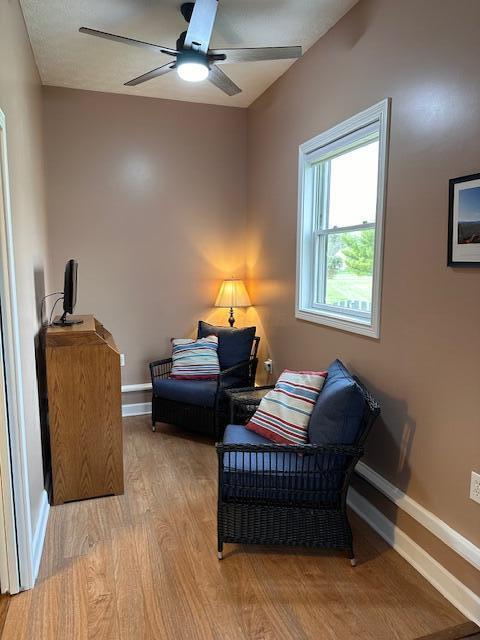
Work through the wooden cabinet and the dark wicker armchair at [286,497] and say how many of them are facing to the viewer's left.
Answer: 1

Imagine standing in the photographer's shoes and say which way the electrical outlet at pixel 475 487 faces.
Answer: facing the viewer and to the left of the viewer

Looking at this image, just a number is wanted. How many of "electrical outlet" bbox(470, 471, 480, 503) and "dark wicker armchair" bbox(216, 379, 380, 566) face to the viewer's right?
0

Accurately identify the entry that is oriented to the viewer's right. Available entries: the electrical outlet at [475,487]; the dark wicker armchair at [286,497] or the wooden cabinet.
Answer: the wooden cabinet

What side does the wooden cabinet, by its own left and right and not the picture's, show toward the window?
front

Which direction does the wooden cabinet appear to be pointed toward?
to the viewer's right

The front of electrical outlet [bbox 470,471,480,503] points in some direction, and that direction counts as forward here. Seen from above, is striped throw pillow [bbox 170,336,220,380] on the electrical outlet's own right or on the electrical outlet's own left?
on the electrical outlet's own right

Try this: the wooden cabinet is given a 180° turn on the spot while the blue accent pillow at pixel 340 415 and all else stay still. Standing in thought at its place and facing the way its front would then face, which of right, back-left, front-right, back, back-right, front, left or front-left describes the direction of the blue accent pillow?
back-left

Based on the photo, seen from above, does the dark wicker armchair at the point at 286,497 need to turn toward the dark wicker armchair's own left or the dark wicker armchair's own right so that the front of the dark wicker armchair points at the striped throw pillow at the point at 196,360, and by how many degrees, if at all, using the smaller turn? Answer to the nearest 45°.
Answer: approximately 45° to the dark wicker armchair's own right

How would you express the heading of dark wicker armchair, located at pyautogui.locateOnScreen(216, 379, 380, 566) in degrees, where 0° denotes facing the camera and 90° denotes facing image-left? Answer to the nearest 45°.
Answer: approximately 90°

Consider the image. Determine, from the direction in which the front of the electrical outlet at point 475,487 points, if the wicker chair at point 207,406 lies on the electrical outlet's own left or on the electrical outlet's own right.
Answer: on the electrical outlet's own right

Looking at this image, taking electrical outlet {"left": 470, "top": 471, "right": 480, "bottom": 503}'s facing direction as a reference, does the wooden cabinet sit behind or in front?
in front

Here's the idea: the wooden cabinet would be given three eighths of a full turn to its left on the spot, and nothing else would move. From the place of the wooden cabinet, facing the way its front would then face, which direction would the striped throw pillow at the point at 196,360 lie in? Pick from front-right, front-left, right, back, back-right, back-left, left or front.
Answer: right

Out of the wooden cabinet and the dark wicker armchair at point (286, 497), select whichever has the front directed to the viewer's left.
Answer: the dark wicker armchair

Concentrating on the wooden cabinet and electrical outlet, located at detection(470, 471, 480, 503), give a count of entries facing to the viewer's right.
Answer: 1

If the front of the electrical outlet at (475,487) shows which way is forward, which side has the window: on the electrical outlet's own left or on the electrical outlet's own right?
on the electrical outlet's own right

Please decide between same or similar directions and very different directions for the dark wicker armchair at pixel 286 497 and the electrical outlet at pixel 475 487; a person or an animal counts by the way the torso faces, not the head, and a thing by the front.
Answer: same or similar directions

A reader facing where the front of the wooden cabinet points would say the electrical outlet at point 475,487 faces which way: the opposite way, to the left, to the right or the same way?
the opposite way
